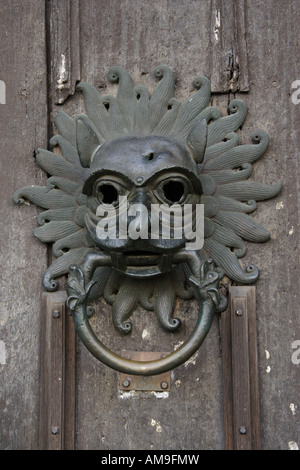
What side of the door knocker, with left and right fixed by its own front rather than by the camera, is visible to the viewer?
front
